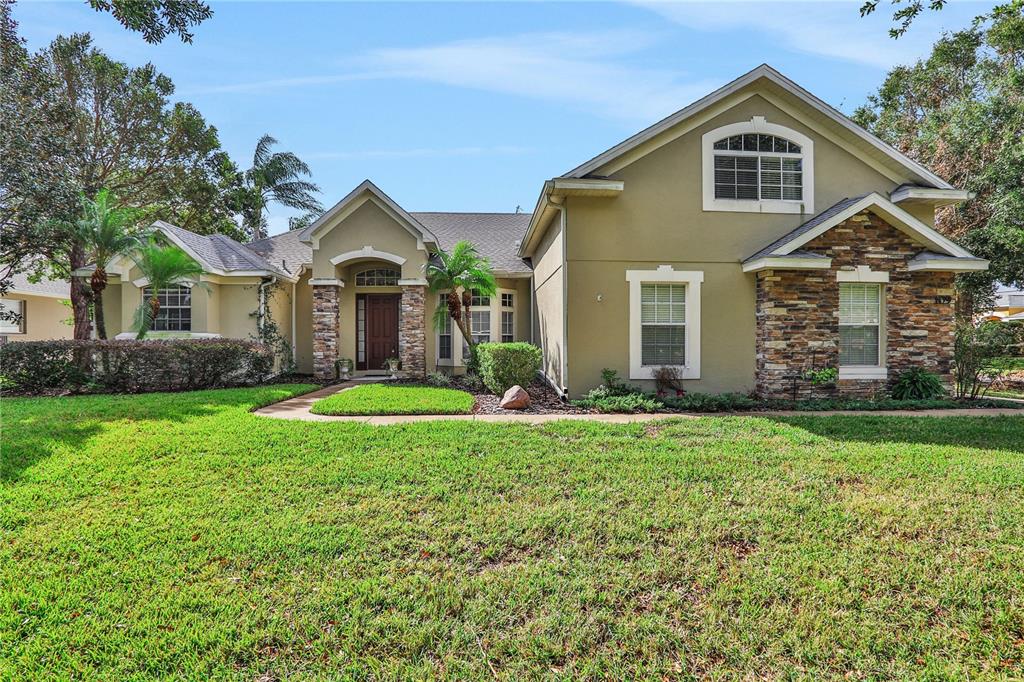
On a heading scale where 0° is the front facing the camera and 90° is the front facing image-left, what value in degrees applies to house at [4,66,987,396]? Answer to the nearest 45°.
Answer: approximately 0°

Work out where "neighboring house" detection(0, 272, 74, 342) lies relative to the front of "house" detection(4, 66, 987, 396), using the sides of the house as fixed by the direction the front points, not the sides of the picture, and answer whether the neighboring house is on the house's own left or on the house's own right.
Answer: on the house's own right

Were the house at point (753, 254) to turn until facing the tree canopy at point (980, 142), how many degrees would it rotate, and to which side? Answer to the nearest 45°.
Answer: approximately 135° to its left

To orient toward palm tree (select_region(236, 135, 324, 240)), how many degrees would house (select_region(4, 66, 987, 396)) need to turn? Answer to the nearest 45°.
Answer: approximately 135° to its right

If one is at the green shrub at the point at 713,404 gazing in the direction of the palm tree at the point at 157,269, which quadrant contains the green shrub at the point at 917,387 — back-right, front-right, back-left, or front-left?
back-right

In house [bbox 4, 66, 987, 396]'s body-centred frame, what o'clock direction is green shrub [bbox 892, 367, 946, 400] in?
The green shrub is roughly at 9 o'clock from the house.

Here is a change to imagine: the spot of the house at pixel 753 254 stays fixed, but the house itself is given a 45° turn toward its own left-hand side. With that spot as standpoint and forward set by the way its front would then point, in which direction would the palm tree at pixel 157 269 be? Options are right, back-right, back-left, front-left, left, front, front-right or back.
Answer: back-right

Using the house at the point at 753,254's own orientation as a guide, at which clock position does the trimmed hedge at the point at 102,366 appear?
The trimmed hedge is roughly at 3 o'clock from the house.

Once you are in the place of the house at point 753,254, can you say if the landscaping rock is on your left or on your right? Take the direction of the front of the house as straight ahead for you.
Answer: on your right

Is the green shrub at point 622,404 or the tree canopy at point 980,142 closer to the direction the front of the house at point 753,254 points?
the green shrub
